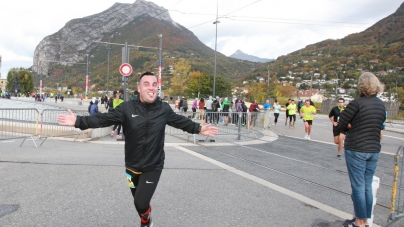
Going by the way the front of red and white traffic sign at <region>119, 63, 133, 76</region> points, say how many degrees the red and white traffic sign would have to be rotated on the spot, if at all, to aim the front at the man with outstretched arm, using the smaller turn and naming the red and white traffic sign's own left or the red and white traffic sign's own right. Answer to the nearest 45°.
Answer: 0° — it already faces them

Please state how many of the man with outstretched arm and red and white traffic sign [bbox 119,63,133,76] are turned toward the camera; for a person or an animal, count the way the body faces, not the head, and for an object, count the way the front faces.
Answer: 2

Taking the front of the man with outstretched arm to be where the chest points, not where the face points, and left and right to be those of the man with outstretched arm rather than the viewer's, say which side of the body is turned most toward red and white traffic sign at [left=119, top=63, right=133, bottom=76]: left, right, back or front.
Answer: back

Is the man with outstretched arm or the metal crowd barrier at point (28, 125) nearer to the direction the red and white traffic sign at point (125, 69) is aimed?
the man with outstretched arm

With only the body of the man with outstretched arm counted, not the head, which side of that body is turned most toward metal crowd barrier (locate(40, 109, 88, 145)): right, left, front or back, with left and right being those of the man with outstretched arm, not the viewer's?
back

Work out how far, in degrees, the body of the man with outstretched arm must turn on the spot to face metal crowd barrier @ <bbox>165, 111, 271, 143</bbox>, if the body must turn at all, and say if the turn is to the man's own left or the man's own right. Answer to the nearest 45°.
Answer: approximately 180°

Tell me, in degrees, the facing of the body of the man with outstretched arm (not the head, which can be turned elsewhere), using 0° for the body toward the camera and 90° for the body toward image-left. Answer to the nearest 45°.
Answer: approximately 0°
